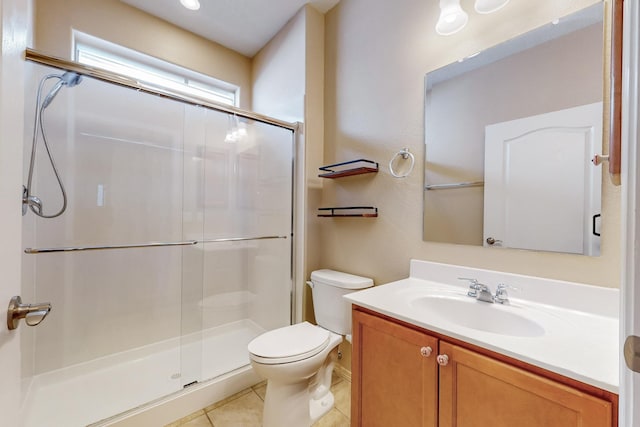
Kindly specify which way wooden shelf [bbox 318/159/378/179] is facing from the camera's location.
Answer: facing the viewer and to the left of the viewer

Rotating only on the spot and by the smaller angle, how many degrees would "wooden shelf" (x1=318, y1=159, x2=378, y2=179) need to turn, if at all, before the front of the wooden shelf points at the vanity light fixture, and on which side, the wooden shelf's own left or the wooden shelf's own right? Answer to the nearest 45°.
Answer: approximately 90° to the wooden shelf's own left

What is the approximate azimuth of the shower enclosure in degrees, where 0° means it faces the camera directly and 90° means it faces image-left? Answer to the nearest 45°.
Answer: approximately 315°

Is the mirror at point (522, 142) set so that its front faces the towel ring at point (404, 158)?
no

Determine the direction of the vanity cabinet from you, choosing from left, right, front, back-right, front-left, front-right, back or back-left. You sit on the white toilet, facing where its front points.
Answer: left

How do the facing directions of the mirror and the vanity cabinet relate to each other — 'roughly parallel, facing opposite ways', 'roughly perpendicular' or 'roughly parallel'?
roughly parallel

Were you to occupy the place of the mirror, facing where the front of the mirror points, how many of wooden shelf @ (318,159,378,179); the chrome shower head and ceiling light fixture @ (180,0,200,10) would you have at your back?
0

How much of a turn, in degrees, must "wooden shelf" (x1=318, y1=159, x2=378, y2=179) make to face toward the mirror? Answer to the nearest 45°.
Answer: approximately 90° to its left

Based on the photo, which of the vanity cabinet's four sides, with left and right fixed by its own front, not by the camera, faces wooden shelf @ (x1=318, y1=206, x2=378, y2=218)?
right

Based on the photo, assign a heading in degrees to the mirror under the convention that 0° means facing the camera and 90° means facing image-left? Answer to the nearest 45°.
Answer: approximately 45°
